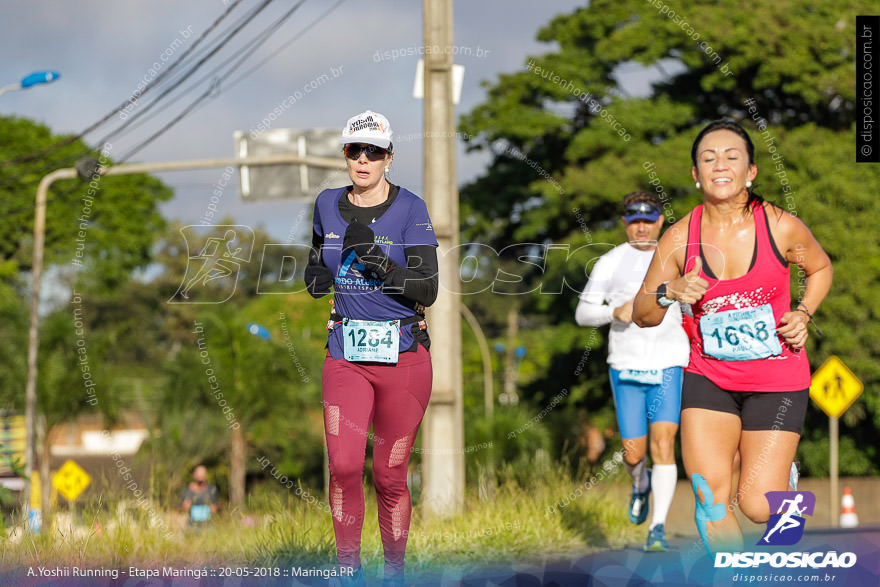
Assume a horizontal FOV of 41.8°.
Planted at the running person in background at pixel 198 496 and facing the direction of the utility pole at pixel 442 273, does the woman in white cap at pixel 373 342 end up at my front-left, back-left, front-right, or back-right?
front-right

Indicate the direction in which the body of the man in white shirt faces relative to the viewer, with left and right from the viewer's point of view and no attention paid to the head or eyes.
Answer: facing the viewer

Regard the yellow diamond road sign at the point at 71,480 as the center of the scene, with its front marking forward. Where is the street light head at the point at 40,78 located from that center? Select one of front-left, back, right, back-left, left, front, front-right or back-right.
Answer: front

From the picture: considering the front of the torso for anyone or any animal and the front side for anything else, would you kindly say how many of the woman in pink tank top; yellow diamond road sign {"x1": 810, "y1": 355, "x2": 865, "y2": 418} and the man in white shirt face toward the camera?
3

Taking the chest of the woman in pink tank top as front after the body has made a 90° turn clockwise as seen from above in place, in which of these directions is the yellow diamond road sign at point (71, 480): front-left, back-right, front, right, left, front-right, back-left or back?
front-right

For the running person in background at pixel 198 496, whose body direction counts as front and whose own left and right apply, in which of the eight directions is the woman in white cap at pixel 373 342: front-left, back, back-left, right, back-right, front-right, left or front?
front

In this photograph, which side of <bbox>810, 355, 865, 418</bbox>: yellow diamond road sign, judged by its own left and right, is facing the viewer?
front

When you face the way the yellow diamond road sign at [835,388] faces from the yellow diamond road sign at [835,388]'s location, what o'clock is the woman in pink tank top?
The woman in pink tank top is roughly at 12 o'clock from the yellow diamond road sign.

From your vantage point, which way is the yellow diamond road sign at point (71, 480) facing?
toward the camera

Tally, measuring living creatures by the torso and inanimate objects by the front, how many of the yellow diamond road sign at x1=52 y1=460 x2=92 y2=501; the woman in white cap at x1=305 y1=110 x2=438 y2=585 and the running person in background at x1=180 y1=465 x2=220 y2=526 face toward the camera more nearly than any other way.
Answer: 3

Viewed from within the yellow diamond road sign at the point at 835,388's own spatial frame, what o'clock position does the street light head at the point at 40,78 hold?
The street light head is roughly at 2 o'clock from the yellow diamond road sign.

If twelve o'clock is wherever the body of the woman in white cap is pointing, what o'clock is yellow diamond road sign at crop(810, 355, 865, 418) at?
The yellow diamond road sign is roughly at 7 o'clock from the woman in white cap.

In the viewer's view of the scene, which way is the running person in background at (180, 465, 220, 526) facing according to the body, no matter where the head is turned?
toward the camera
